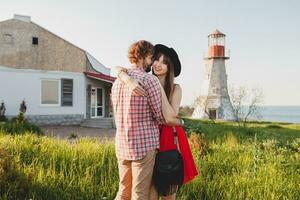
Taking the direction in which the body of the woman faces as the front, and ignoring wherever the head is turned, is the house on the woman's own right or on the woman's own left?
on the woman's own right

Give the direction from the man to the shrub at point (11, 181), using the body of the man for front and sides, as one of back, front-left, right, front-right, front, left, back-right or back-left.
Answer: left

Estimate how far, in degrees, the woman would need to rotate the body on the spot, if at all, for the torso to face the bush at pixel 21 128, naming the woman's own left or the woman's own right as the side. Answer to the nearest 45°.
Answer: approximately 90° to the woman's own right

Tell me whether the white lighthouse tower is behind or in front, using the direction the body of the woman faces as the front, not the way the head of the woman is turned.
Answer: behind

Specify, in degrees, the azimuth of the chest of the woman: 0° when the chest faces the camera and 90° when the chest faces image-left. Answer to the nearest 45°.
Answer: approximately 45°

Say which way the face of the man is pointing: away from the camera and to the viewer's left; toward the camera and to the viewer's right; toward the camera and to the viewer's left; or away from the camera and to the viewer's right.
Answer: away from the camera and to the viewer's right

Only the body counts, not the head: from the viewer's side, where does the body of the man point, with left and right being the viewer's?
facing away from the viewer and to the right of the viewer

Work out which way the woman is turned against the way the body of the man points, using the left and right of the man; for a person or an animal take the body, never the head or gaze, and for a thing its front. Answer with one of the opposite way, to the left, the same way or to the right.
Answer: the opposite way

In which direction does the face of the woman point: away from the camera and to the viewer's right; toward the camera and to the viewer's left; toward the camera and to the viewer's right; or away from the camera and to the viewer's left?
toward the camera and to the viewer's left

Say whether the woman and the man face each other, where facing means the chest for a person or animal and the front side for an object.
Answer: yes

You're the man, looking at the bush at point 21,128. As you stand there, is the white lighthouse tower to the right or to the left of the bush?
right
